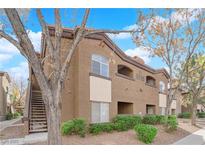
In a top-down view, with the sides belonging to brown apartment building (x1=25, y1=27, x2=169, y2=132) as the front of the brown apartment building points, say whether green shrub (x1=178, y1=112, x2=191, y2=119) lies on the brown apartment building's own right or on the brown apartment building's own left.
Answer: on the brown apartment building's own left

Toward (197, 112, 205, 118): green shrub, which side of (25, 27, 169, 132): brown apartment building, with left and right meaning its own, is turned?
left

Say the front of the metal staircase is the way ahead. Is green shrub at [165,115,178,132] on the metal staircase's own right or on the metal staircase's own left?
on the metal staircase's own left

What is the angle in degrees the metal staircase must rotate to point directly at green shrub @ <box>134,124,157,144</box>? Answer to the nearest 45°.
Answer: approximately 45° to its left

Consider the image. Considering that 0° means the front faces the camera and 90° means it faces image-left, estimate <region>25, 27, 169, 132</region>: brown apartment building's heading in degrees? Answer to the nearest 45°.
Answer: approximately 315°

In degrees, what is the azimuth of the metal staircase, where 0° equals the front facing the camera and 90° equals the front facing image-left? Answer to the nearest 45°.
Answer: approximately 0°
